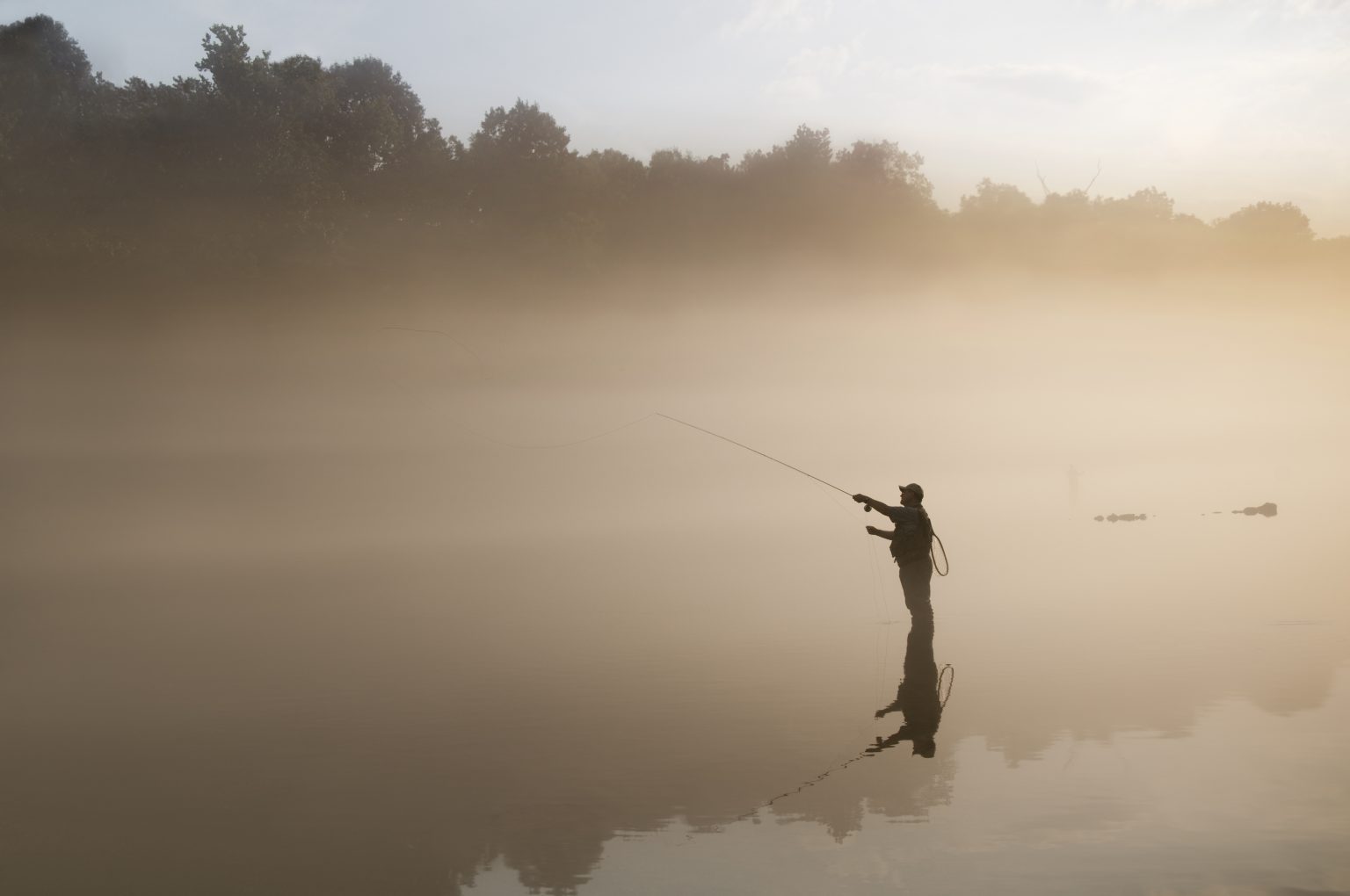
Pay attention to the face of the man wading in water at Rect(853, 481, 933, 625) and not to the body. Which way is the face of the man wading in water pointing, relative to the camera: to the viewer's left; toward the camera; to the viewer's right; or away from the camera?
to the viewer's left

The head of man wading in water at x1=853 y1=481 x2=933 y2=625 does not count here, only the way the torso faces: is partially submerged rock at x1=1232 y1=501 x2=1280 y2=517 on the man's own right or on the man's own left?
on the man's own right

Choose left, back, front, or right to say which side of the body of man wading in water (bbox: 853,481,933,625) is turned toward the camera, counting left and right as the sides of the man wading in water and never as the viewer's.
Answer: left
